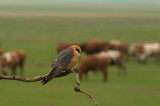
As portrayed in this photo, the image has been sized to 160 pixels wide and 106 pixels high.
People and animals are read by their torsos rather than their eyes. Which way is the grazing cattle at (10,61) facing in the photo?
to the viewer's left

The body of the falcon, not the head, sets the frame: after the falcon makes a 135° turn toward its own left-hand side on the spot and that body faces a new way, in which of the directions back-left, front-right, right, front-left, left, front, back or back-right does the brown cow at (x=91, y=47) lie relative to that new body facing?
front-right

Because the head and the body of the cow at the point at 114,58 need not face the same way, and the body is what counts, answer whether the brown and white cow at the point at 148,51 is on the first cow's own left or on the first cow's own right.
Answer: on the first cow's own right

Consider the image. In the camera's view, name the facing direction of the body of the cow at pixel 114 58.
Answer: to the viewer's left

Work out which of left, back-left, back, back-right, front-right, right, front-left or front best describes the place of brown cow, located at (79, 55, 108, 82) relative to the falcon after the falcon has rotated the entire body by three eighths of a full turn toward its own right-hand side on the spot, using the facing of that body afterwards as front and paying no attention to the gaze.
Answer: back-right

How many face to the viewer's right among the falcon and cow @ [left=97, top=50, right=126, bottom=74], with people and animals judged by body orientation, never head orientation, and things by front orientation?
1

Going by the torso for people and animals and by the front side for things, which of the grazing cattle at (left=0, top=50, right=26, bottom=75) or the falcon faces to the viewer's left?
the grazing cattle

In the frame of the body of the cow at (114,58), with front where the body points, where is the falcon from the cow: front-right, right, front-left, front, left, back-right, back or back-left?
left

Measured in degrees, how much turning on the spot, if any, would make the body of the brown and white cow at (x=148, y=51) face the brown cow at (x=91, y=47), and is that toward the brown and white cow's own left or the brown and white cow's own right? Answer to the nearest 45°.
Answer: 0° — it already faces it

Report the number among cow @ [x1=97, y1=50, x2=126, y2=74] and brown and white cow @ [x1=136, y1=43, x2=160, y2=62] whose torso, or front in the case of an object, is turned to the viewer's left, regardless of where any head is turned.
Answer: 2

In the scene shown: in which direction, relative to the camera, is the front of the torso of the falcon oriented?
to the viewer's right
